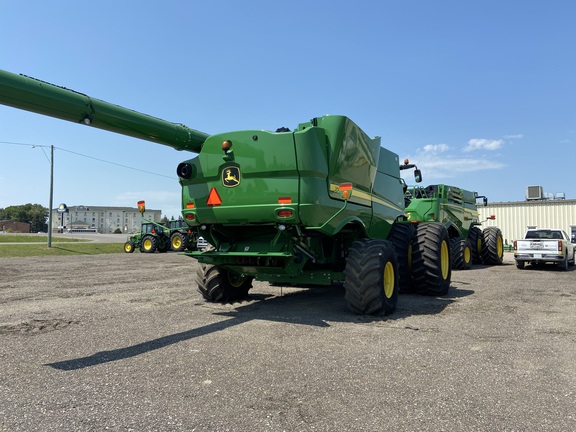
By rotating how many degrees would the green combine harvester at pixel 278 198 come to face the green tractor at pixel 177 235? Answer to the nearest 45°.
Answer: approximately 45° to its left

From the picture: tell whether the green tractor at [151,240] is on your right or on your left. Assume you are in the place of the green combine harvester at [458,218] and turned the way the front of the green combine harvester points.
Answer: on your left

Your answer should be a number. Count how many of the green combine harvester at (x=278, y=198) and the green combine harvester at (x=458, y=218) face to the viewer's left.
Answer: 0

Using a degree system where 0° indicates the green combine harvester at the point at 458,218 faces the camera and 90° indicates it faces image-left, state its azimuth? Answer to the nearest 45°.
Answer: approximately 225°

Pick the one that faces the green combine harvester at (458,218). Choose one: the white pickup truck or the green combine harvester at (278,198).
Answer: the green combine harvester at (278,198)

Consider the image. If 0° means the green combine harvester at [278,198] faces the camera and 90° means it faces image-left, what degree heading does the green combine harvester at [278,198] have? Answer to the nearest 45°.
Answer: approximately 225°

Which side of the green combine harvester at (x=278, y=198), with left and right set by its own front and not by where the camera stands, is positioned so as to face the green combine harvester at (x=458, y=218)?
front
